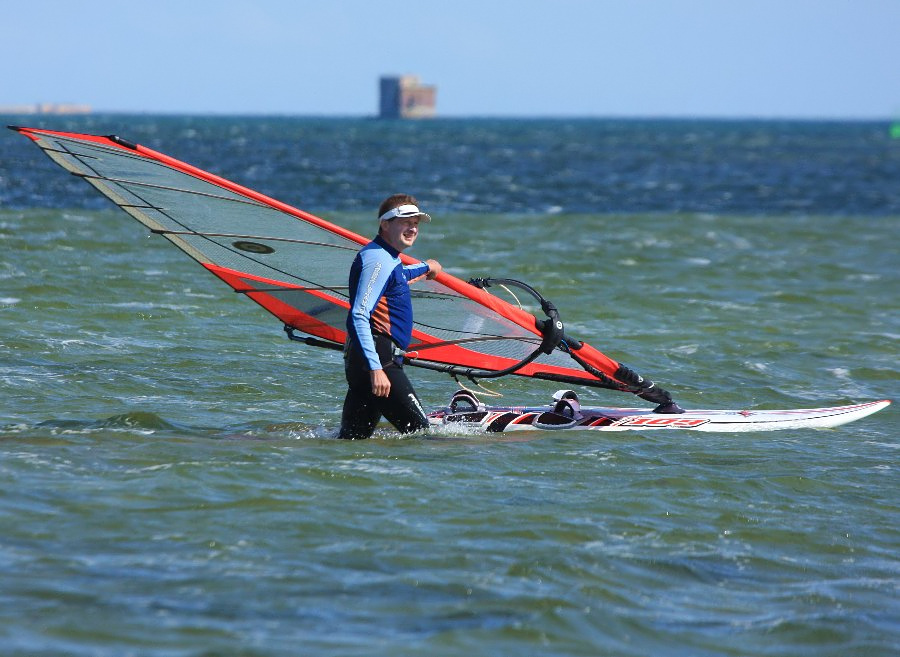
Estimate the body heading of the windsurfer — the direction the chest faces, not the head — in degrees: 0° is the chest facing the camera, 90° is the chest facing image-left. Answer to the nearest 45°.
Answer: approximately 270°
